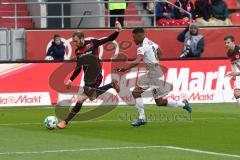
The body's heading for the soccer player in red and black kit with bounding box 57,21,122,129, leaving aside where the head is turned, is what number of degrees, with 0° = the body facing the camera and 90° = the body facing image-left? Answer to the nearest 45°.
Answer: approximately 45°

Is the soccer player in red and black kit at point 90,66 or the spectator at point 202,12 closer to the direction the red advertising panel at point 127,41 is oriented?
the soccer player in red and black kit

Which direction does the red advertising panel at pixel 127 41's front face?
toward the camera

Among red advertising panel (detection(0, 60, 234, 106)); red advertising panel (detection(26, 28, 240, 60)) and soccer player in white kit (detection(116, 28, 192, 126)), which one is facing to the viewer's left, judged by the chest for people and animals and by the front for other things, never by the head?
the soccer player in white kit

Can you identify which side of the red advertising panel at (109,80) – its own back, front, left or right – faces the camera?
front

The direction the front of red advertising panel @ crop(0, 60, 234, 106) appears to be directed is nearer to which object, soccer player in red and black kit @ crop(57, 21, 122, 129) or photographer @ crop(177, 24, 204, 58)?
the soccer player in red and black kit

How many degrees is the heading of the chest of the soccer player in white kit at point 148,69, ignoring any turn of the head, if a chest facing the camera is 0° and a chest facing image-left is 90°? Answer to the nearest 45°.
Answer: approximately 90°

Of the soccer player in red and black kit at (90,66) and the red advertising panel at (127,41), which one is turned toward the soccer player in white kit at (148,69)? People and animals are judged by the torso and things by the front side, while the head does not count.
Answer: the red advertising panel

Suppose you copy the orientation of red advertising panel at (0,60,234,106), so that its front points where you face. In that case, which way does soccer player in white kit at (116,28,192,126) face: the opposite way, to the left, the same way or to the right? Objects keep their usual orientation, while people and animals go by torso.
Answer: to the right

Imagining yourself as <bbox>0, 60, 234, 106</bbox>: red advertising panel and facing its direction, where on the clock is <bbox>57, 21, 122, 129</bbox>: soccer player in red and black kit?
The soccer player in red and black kit is roughly at 12 o'clock from the red advertising panel.

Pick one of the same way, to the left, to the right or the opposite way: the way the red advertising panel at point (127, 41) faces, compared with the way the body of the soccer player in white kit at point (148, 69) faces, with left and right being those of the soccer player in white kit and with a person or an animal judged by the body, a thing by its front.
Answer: to the left

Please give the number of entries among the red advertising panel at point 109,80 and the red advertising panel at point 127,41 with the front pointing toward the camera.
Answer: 2

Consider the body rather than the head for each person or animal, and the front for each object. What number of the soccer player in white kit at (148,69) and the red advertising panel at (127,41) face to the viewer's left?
1
